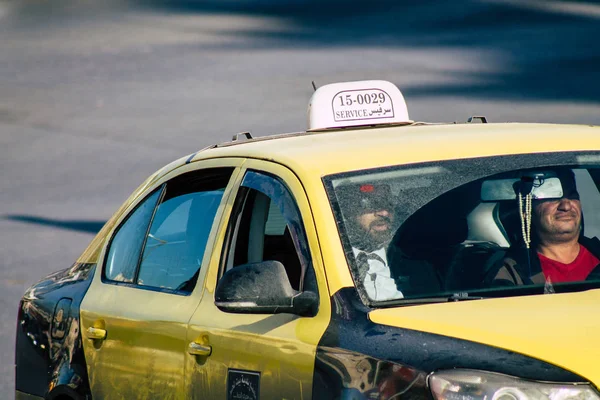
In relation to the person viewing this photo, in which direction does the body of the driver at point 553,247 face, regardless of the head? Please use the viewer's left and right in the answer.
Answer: facing the viewer and to the right of the viewer
